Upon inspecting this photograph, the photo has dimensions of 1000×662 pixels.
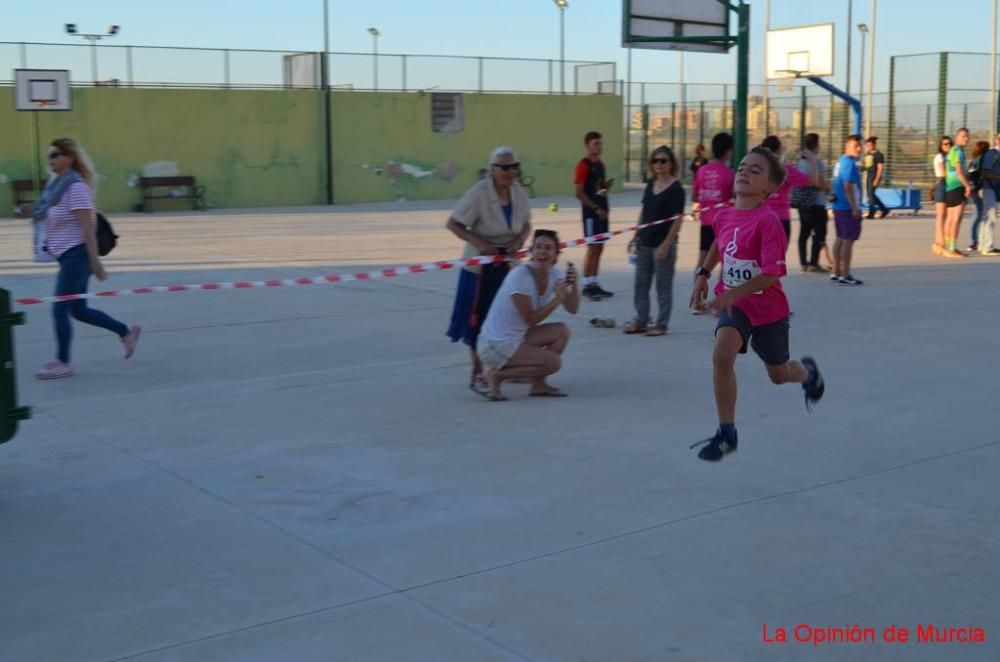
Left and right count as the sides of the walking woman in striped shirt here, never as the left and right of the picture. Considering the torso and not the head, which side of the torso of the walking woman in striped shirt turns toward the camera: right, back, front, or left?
left

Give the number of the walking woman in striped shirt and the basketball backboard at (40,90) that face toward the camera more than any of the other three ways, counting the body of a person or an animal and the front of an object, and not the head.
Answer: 1

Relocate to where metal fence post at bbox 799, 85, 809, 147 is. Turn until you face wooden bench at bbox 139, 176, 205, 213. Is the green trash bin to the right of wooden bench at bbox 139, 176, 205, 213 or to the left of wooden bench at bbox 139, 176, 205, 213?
left

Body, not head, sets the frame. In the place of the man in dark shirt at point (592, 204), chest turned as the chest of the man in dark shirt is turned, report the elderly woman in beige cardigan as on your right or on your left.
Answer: on your right

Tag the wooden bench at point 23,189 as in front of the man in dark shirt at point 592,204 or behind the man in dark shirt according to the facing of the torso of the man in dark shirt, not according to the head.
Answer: behind

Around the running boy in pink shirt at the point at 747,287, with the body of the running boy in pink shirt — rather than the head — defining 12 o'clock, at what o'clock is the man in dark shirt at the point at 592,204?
The man in dark shirt is roughly at 4 o'clock from the running boy in pink shirt.

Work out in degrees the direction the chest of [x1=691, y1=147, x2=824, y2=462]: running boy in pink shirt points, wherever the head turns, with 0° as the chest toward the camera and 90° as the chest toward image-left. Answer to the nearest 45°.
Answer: approximately 45°

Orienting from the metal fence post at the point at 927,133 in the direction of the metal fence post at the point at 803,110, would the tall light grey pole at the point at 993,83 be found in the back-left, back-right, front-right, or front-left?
back-right

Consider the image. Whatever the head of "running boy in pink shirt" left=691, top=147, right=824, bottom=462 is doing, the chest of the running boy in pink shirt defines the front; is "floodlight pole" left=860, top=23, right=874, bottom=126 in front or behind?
behind

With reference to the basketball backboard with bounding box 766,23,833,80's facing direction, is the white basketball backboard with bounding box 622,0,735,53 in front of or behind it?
in front
